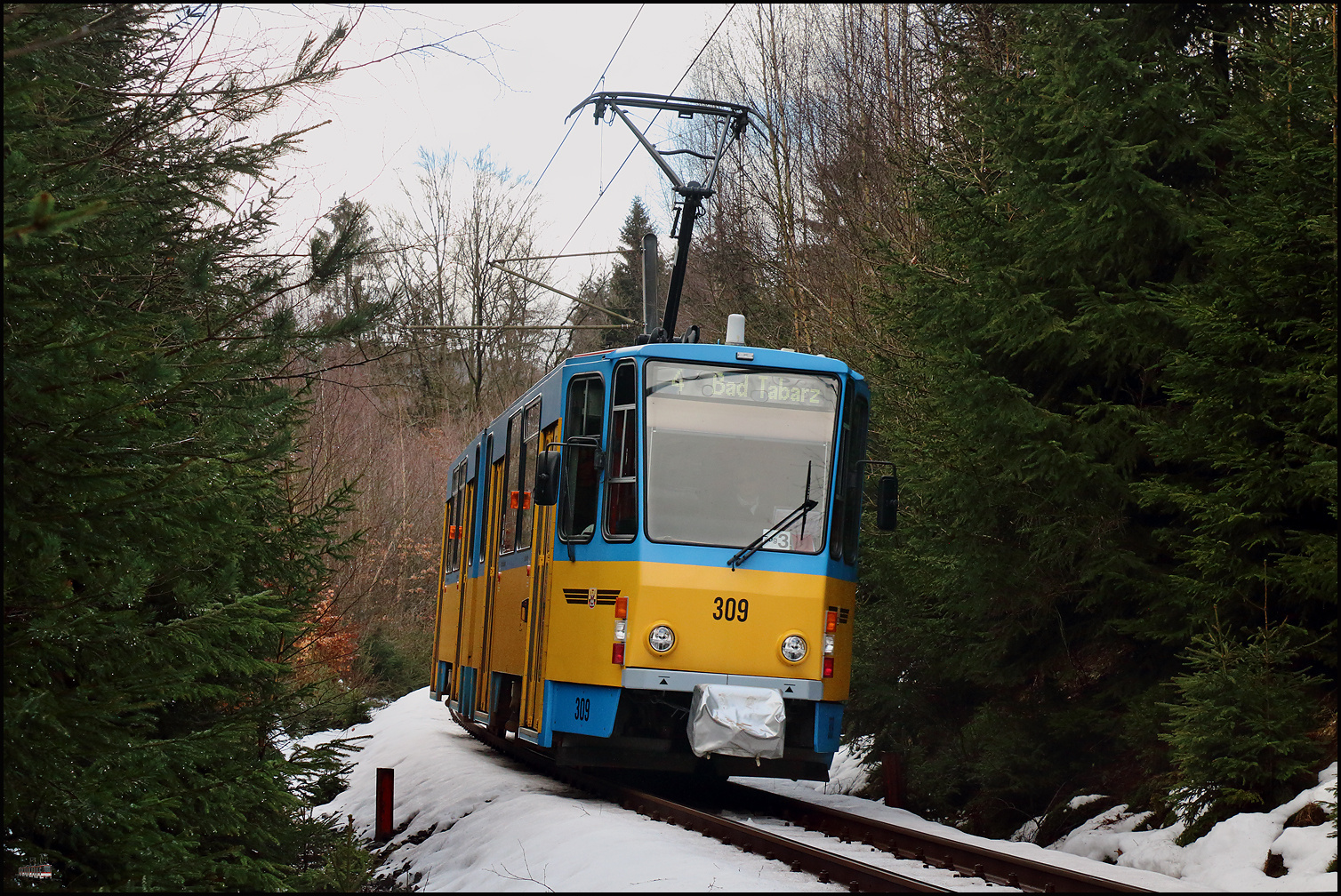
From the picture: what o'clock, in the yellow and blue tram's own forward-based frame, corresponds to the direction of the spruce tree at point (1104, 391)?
The spruce tree is roughly at 11 o'clock from the yellow and blue tram.

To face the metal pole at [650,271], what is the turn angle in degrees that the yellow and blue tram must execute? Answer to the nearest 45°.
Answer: approximately 135° to its left

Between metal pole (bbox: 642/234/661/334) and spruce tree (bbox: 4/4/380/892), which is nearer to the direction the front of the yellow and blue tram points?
the spruce tree
